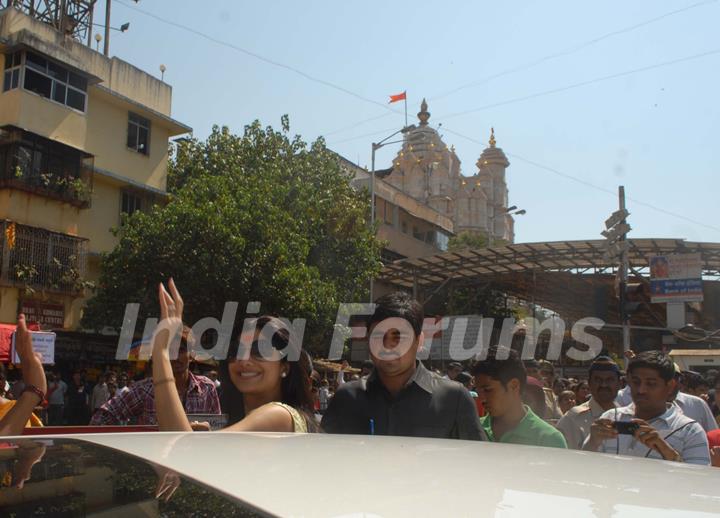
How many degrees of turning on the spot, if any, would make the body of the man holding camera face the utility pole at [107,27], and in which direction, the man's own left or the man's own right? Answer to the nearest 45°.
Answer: approximately 90° to the man's own right

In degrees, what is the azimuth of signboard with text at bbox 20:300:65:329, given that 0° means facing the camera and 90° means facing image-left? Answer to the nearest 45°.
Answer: approximately 0°

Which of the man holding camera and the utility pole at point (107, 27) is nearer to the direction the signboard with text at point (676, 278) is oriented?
the man holding camera

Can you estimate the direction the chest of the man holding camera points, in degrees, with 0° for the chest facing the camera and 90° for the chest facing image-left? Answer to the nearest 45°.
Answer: approximately 45°

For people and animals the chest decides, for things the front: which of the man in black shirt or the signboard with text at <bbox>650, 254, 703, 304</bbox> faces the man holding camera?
the signboard with text

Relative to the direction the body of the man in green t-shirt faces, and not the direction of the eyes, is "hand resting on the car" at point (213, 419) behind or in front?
in front

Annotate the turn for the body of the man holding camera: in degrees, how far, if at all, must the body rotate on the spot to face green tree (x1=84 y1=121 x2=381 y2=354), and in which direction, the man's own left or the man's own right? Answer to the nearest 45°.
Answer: approximately 90° to the man's own right

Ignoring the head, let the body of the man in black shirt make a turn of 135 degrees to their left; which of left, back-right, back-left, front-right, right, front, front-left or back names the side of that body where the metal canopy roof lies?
front-left

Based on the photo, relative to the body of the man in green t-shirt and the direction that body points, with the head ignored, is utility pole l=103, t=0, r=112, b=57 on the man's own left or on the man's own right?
on the man's own right
